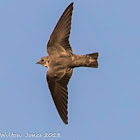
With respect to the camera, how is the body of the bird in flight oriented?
to the viewer's left
